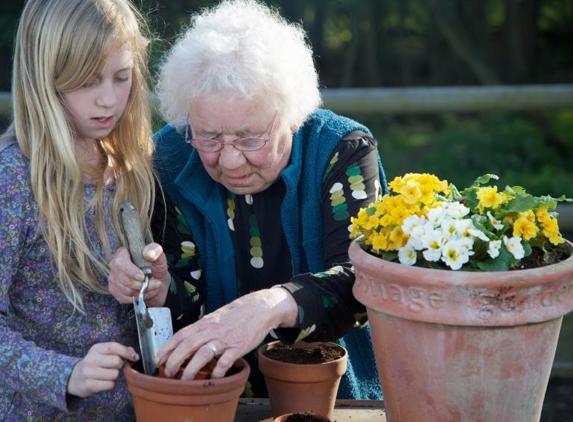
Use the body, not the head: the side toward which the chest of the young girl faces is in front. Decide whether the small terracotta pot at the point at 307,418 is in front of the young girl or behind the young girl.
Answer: in front

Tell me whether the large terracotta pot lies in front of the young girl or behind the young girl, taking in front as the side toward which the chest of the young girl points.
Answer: in front

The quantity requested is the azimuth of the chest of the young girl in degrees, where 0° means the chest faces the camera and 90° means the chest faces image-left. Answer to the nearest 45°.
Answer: approximately 315°

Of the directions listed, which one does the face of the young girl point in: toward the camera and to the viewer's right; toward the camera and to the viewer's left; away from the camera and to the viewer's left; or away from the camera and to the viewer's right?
toward the camera and to the viewer's right

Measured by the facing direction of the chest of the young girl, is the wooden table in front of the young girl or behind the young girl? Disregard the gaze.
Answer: in front

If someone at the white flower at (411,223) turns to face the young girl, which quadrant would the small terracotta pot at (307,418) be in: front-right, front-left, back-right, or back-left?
front-left

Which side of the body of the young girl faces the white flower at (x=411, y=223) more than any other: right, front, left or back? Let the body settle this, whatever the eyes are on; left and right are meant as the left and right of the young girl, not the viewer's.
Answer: front

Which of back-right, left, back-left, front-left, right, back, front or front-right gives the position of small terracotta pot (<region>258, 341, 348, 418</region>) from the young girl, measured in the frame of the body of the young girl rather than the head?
front

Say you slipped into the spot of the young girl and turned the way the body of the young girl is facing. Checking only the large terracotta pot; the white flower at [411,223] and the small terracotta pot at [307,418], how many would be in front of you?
3

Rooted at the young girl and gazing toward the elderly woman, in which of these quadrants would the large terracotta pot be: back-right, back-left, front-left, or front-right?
front-right

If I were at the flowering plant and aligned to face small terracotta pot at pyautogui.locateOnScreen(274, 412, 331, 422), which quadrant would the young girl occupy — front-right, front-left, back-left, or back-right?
front-right
